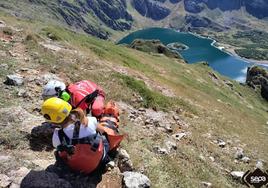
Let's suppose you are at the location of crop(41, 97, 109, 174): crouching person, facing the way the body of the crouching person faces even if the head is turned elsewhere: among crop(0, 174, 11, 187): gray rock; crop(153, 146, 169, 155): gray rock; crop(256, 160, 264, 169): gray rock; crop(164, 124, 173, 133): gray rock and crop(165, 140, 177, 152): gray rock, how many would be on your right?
4

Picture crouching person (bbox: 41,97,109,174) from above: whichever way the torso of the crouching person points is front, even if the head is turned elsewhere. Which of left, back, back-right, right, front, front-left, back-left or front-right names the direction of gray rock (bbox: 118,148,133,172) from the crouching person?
right

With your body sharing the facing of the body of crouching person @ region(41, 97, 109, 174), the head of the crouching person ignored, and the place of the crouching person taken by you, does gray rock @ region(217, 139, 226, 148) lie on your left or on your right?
on your right

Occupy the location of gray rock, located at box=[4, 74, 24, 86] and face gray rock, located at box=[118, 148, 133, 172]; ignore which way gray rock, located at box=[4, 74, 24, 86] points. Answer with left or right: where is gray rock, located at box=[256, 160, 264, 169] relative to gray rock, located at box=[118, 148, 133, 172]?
left
